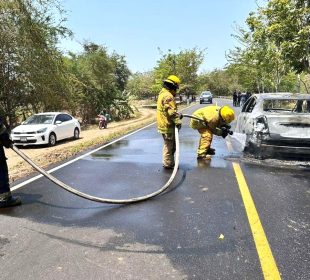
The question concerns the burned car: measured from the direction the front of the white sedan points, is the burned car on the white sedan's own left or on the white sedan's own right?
on the white sedan's own left

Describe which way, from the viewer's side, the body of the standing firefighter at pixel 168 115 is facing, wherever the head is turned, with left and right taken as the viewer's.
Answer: facing to the right of the viewer

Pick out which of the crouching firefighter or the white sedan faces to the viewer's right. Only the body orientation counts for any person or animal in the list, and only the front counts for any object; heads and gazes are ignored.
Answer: the crouching firefighter

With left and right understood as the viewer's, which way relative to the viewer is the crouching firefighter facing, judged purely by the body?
facing to the right of the viewer

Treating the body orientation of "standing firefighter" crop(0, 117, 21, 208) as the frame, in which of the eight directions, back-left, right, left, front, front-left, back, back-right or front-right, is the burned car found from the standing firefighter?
front

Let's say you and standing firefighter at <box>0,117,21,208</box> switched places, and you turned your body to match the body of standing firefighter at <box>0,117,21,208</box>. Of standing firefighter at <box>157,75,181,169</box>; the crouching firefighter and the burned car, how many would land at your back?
0

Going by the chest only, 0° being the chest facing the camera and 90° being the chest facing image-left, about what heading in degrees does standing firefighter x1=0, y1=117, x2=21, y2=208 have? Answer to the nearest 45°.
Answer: approximately 270°

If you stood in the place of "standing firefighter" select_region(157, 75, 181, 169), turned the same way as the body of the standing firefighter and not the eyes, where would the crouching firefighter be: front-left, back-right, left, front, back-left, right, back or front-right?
front-left

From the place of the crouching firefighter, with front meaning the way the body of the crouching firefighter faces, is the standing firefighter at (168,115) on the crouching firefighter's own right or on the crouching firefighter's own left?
on the crouching firefighter's own right

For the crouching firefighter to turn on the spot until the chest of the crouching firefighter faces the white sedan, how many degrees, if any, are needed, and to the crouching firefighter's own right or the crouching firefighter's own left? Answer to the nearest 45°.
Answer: approximately 135° to the crouching firefighter's own left

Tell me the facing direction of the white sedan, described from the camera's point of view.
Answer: facing the viewer and to the left of the viewer

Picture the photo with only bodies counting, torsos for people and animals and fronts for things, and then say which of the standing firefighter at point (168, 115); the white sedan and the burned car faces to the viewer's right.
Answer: the standing firefighter
